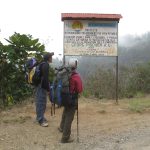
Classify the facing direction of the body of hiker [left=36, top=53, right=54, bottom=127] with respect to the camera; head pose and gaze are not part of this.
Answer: to the viewer's right

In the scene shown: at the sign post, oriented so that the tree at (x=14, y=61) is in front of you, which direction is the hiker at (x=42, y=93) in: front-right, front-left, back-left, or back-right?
front-left

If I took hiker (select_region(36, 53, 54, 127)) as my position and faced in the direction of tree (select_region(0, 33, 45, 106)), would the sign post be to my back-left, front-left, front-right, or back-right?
front-right

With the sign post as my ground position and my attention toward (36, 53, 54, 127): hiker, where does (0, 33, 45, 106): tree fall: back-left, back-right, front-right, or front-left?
front-right

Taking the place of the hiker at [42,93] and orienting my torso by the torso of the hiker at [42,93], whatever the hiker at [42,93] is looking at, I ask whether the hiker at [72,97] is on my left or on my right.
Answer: on my right

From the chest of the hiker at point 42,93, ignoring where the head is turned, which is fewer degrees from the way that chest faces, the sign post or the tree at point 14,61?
the sign post

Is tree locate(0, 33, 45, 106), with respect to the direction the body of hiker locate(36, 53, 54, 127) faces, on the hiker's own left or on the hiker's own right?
on the hiker's own left

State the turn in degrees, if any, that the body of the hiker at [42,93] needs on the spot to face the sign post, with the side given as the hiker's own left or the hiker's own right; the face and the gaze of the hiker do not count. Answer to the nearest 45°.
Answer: approximately 45° to the hiker's own left

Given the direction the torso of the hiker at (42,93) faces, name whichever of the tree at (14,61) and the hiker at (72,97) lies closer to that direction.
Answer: the hiker
